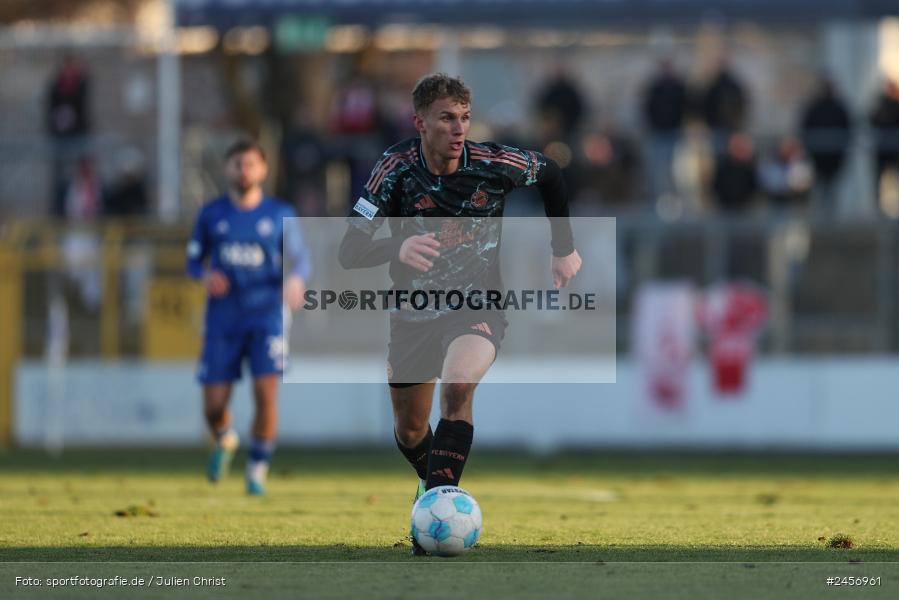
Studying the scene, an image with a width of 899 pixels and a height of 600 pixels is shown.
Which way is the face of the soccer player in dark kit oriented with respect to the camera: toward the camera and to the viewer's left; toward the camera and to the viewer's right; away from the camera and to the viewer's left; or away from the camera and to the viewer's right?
toward the camera and to the viewer's right

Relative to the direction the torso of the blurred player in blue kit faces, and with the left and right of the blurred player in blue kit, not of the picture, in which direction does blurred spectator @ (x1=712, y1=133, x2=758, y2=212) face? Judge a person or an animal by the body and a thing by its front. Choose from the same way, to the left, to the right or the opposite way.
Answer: the same way

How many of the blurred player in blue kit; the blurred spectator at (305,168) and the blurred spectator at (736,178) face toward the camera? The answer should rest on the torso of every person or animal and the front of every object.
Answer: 3

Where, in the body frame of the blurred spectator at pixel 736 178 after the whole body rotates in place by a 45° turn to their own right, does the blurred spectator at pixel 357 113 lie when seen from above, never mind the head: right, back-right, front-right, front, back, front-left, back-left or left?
front-right

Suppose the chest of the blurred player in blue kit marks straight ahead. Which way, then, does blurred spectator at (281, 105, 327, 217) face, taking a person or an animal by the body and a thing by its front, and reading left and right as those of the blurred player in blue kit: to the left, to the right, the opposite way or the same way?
the same way

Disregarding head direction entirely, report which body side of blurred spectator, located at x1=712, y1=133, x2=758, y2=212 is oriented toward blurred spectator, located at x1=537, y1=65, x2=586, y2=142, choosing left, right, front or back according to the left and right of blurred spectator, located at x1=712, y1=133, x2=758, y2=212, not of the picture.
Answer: right

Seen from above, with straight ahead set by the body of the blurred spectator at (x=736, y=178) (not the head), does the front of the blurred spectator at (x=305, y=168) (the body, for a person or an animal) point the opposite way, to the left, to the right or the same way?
the same way

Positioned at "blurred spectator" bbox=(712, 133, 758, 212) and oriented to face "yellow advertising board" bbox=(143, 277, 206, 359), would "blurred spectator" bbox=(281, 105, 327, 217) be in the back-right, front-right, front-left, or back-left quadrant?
front-right

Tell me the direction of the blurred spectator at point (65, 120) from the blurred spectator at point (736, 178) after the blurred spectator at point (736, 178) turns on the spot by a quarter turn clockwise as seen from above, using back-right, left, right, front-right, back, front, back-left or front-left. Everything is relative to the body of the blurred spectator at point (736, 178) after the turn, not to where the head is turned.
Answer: front

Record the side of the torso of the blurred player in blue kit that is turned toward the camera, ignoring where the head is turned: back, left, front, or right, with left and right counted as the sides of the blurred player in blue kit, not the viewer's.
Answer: front

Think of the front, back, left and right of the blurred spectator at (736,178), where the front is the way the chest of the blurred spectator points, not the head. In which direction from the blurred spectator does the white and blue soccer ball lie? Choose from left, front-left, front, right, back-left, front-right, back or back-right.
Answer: front

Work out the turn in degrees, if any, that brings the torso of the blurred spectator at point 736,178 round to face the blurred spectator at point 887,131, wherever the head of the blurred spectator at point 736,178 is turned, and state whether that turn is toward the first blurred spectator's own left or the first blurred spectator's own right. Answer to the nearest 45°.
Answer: approximately 135° to the first blurred spectator's own left

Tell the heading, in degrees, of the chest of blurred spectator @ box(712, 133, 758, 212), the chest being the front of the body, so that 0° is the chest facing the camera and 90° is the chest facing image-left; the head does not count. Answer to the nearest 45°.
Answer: approximately 0°

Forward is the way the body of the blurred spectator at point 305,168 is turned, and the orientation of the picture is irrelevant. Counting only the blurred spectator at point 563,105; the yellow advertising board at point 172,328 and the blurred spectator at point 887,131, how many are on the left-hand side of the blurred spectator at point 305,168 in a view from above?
2

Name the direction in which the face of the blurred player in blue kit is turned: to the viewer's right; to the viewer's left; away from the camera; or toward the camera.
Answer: toward the camera

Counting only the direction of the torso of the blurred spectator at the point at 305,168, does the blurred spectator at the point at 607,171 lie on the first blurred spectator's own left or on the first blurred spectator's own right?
on the first blurred spectator's own left

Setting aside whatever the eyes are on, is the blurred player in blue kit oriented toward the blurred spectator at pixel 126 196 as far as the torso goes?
no
